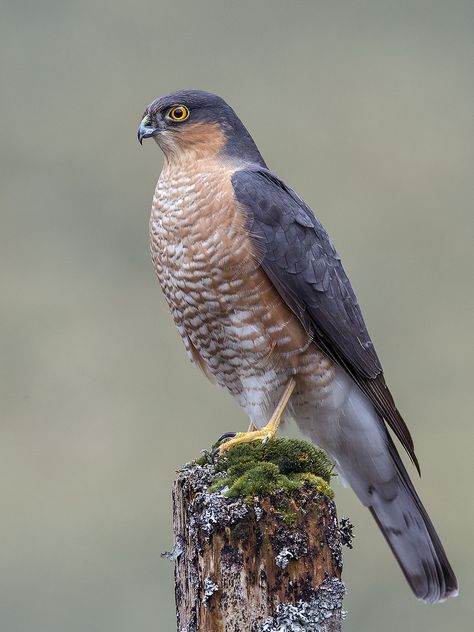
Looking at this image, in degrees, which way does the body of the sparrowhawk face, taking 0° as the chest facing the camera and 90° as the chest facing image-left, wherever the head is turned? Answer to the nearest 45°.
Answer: approximately 90°
